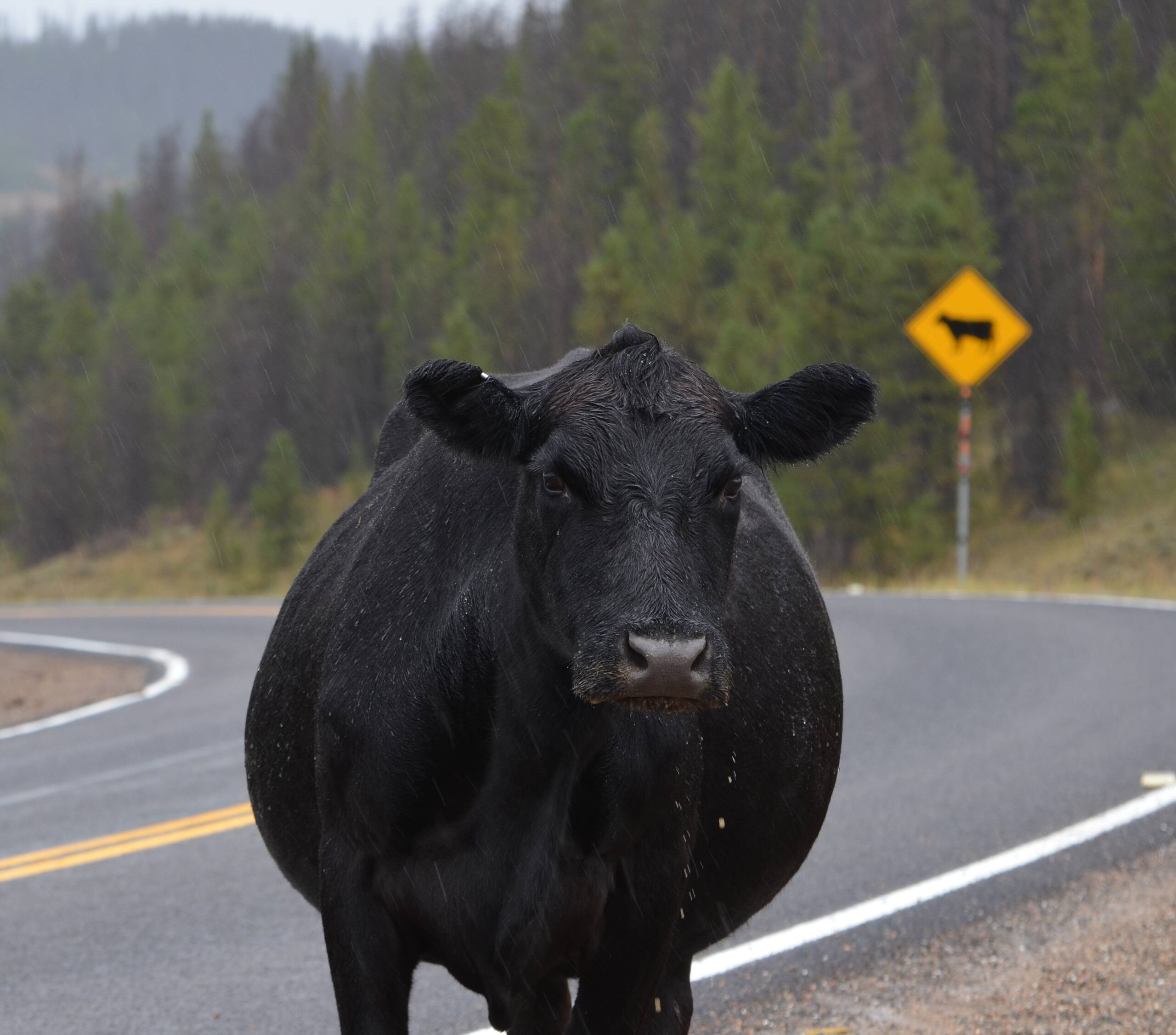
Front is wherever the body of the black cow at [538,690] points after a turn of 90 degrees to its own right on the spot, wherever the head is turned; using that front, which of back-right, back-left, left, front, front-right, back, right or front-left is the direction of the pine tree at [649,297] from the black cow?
right

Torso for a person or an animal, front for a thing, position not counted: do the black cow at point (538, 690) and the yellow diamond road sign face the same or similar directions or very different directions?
same or similar directions

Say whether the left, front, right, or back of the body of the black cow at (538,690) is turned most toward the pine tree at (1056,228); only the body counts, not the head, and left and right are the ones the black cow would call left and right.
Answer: back

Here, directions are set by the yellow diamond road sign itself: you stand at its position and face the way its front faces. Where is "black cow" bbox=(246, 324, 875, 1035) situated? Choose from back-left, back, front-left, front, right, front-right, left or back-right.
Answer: front

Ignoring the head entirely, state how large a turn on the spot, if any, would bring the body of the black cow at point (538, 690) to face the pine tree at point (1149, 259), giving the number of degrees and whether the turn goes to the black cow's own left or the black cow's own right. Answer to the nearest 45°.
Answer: approximately 135° to the black cow's own left

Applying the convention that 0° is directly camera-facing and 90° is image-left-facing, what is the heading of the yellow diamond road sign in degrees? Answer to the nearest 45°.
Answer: approximately 0°

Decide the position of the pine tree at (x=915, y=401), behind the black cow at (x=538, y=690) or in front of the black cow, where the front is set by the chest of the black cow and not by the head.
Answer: behind

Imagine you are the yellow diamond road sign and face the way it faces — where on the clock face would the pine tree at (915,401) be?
The pine tree is roughly at 6 o'clock from the yellow diamond road sign.

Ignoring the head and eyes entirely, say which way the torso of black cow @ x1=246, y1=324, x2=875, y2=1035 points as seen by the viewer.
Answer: toward the camera

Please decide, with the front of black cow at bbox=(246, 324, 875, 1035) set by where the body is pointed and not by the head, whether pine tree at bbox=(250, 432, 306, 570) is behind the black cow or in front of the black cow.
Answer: behind

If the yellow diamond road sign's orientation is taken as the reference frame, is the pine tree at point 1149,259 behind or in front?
behind
